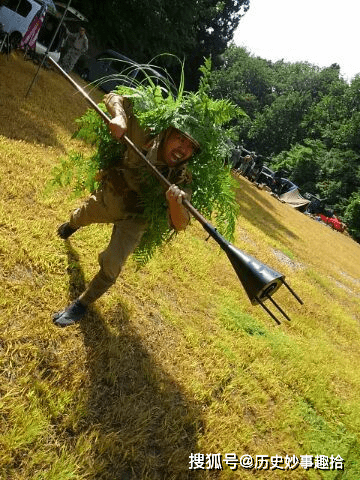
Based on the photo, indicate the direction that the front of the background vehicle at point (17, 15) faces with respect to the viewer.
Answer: facing away from the viewer and to the left of the viewer
